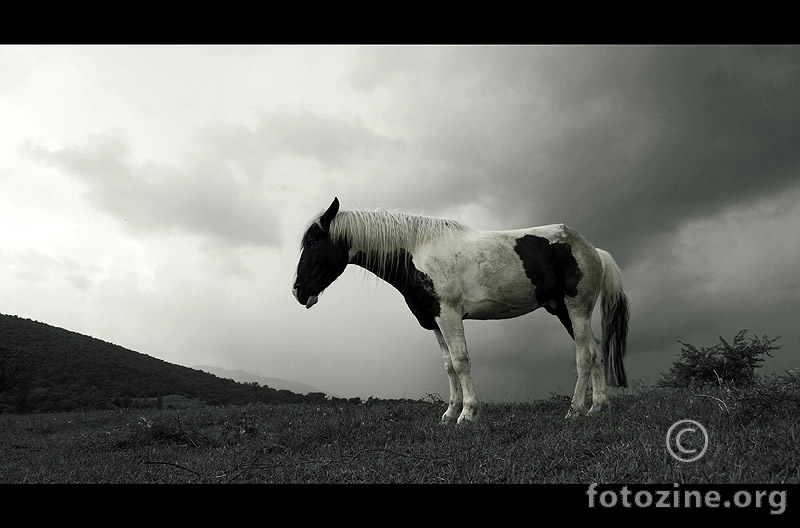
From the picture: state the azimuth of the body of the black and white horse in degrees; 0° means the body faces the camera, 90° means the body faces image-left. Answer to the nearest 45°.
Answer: approximately 90°

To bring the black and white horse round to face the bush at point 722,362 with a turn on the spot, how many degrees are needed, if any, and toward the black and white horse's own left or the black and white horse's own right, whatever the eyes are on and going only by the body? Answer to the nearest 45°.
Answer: approximately 135° to the black and white horse's own right
